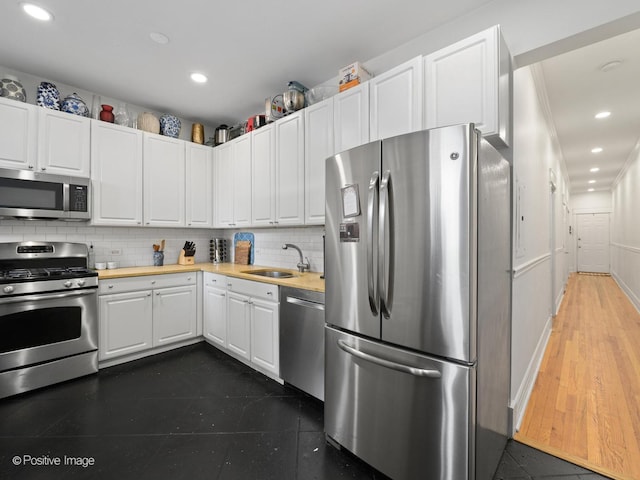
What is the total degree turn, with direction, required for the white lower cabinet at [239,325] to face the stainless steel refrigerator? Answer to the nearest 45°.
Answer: approximately 90° to its left

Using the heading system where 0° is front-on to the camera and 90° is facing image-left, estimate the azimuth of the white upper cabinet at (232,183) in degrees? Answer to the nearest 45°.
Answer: approximately 45°

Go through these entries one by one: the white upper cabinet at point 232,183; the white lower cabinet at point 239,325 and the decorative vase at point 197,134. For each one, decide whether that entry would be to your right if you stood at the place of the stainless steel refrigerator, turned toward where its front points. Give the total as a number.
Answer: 3

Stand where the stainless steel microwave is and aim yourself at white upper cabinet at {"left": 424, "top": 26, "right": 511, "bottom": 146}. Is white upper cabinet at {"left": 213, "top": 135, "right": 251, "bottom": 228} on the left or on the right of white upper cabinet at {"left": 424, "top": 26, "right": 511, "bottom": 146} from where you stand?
left

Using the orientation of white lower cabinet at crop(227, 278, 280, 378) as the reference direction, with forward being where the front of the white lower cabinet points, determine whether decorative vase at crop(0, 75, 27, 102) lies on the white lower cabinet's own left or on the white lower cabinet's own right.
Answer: on the white lower cabinet's own right
